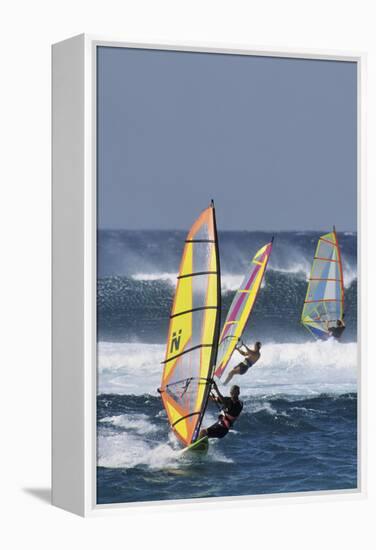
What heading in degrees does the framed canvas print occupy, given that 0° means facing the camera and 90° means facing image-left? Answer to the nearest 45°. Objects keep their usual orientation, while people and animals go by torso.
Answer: approximately 315°
